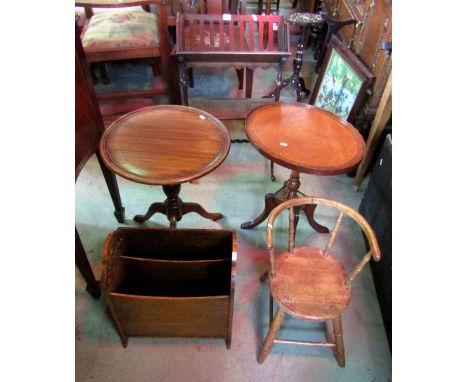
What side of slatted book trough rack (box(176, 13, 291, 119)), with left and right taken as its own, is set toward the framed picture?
left

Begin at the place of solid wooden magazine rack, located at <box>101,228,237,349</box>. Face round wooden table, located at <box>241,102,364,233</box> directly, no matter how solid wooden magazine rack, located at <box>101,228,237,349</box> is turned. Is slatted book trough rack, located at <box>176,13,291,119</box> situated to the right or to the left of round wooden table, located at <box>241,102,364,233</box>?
left

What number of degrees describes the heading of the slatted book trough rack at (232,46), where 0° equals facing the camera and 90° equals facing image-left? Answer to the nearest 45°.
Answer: approximately 0°

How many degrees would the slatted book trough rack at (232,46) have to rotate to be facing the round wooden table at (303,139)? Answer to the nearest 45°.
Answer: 0° — it already faces it
